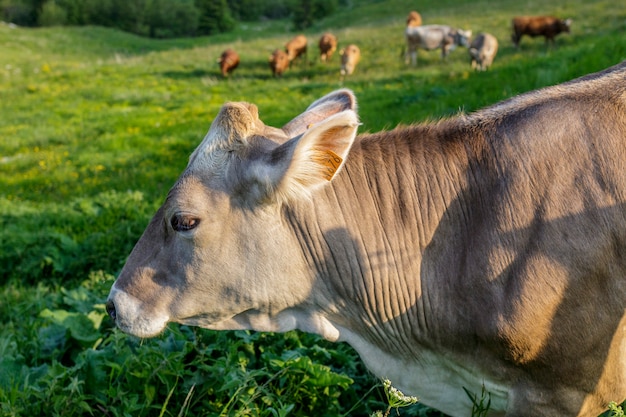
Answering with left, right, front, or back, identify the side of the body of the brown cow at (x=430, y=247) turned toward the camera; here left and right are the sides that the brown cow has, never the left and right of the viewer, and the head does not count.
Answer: left

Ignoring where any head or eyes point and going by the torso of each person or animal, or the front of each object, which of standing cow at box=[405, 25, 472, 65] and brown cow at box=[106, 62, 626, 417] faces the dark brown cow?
the standing cow

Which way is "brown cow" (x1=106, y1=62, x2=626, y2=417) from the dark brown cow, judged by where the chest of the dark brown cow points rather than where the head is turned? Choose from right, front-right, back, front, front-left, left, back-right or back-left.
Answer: right

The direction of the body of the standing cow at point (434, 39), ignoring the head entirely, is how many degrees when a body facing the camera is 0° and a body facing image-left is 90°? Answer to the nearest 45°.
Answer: approximately 270°

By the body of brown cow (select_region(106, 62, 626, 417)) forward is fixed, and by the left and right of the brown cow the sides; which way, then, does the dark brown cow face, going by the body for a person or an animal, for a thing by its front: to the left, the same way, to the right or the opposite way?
the opposite way

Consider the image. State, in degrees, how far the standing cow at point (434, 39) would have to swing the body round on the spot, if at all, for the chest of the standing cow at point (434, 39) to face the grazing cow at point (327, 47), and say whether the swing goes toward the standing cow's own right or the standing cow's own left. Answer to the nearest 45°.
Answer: approximately 180°

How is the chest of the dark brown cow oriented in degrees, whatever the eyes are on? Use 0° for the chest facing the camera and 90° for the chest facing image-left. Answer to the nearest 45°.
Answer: approximately 270°

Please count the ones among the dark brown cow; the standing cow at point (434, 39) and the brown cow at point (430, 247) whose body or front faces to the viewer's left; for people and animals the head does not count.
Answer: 1

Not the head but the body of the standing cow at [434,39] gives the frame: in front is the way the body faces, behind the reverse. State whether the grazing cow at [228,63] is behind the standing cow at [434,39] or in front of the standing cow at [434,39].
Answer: behind

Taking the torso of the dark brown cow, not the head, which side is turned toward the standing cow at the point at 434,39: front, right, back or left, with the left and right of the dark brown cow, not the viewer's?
back

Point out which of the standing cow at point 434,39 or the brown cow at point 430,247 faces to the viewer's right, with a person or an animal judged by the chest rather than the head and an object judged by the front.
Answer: the standing cow

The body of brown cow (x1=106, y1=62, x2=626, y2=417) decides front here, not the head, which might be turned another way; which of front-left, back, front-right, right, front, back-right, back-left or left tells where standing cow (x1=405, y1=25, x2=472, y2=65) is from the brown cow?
right

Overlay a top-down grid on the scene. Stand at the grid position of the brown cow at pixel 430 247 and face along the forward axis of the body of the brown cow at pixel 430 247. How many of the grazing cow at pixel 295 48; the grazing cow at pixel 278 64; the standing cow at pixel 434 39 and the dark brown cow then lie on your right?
4
